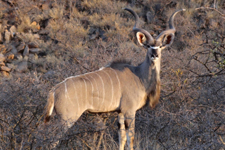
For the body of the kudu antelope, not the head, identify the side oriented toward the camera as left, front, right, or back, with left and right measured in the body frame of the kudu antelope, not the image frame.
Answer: right

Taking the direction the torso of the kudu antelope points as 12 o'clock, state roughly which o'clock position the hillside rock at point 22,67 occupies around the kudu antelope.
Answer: The hillside rock is roughly at 8 o'clock from the kudu antelope.
